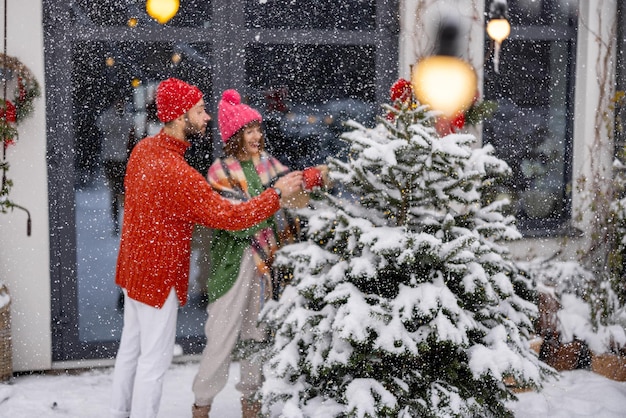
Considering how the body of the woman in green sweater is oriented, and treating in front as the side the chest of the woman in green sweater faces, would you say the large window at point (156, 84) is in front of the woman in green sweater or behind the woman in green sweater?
behind

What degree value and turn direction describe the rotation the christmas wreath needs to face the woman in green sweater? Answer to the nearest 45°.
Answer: approximately 45° to its left

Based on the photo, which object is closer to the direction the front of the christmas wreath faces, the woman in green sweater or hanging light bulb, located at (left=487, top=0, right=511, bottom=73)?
the woman in green sweater

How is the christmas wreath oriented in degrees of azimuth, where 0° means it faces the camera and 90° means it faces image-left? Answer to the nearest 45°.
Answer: approximately 0°

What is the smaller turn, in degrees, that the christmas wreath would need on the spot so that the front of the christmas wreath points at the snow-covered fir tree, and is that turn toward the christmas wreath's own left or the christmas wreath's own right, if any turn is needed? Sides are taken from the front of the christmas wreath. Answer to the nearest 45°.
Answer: approximately 45° to the christmas wreath's own left

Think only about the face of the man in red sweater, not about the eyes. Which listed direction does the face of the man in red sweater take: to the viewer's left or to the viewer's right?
to the viewer's right

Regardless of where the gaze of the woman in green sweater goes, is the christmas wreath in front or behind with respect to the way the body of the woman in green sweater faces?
behind

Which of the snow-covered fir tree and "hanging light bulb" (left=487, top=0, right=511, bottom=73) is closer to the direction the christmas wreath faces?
the snow-covered fir tree

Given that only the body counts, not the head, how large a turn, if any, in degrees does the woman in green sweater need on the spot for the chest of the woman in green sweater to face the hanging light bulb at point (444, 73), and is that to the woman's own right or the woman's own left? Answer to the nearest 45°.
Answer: approximately 90° to the woman's own left

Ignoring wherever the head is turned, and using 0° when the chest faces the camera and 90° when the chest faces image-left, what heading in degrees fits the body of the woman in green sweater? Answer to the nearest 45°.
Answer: approximately 315°
